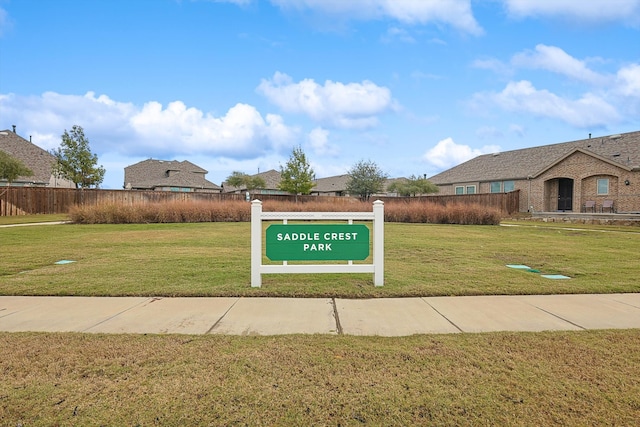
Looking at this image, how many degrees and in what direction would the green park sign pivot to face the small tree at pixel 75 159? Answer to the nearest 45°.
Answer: approximately 135° to its right

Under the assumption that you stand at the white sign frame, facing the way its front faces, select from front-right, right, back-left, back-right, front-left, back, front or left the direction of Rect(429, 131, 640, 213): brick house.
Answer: back-left

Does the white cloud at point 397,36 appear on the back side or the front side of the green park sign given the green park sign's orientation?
on the back side

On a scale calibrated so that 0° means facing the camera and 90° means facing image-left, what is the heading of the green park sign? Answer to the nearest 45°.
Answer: approximately 0°

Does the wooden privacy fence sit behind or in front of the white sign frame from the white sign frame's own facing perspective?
behind

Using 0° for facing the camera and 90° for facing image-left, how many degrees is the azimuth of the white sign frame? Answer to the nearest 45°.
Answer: approximately 0°

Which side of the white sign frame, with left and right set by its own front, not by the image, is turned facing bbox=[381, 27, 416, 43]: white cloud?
back

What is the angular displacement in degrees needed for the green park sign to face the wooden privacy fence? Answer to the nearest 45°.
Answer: approximately 135° to its right

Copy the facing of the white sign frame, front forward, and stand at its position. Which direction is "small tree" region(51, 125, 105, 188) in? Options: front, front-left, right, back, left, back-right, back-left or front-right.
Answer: back-right

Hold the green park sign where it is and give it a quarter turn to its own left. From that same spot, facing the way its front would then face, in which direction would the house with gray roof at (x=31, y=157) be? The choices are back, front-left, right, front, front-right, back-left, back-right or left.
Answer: back-left
